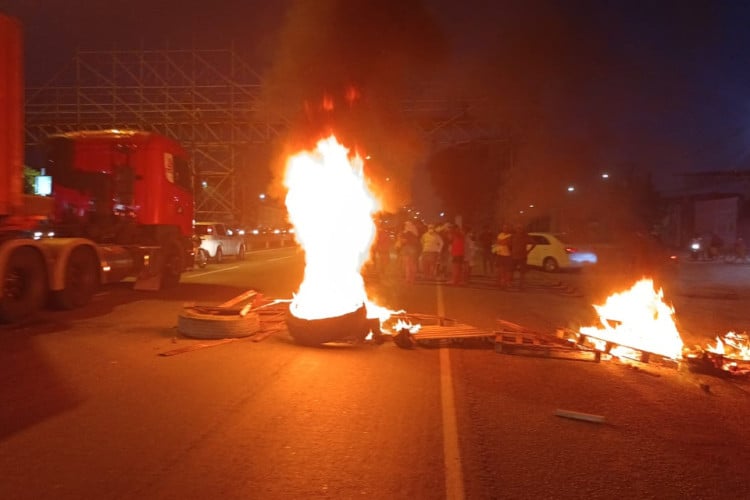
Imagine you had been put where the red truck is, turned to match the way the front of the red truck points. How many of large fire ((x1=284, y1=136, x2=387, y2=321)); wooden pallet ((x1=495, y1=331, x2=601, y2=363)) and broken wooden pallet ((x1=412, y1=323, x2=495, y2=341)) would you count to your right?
3

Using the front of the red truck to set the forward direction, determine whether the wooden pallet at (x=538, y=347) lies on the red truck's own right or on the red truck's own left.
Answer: on the red truck's own right

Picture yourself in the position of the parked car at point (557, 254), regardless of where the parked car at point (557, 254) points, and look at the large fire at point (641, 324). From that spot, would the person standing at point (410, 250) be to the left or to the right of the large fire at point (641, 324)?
right

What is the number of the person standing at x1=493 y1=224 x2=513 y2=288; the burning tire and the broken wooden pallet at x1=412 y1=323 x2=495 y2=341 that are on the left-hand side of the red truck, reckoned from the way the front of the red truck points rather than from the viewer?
0

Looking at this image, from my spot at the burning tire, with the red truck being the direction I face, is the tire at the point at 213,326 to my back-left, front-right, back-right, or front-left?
front-left

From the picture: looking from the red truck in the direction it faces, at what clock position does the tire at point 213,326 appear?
The tire is roughly at 4 o'clock from the red truck.

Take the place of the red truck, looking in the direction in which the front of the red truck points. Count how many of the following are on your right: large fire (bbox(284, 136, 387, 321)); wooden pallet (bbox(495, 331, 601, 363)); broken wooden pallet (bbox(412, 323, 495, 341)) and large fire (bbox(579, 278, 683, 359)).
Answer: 4

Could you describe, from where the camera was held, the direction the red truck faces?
facing away from the viewer and to the right of the viewer

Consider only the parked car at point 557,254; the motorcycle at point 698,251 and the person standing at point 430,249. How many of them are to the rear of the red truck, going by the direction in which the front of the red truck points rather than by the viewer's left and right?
0

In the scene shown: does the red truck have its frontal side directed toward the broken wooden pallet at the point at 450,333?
no
